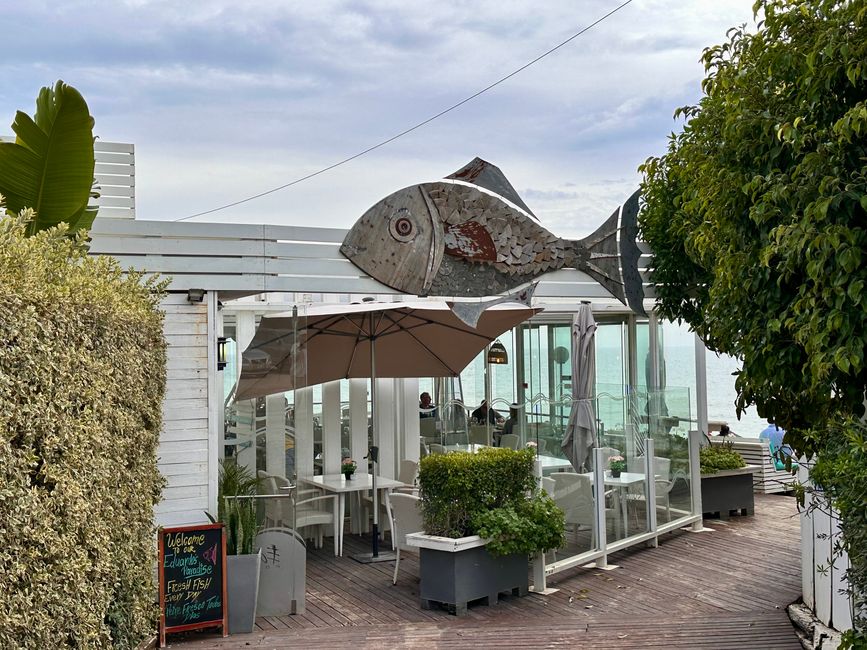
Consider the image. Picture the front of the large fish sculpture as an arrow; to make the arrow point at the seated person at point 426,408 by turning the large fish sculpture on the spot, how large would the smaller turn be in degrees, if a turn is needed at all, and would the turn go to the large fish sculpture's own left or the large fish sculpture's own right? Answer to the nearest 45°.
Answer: approximately 90° to the large fish sculpture's own right

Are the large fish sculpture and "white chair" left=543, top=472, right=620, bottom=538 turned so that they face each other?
no

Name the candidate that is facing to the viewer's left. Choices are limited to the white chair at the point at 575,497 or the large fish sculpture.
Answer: the large fish sculpture

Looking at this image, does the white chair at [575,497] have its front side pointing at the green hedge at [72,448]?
no

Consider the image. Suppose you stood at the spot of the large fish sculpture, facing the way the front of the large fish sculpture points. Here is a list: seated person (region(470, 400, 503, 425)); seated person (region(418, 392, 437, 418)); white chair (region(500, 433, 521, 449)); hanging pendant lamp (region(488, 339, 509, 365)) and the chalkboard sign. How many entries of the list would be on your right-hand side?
4

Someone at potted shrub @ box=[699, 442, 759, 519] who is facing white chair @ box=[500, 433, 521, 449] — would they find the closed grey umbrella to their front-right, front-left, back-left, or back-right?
front-left

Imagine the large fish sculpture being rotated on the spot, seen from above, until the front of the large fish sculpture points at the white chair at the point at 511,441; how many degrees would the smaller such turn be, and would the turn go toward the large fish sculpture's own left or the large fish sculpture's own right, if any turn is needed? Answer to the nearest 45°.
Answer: approximately 90° to the large fish sculpture's own right

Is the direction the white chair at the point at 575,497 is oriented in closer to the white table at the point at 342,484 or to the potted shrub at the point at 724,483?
the potted shrub

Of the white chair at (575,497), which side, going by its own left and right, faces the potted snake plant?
back

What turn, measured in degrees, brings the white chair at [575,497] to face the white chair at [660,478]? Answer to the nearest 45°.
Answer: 0° — it already faces it

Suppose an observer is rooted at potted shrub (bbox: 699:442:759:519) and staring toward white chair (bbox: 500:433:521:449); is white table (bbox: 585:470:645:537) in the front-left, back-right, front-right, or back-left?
front-left

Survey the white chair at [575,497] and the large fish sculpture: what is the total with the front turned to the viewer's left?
1

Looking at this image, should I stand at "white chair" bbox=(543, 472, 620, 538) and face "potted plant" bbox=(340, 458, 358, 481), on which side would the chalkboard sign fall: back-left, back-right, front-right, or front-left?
front-left

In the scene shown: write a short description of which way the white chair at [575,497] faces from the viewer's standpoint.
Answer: facing away from the viewer and to the right of the viewer

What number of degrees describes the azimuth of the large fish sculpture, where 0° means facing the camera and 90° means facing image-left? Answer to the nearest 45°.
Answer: approximately 90°

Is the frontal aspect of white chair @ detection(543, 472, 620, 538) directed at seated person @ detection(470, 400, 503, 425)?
no
